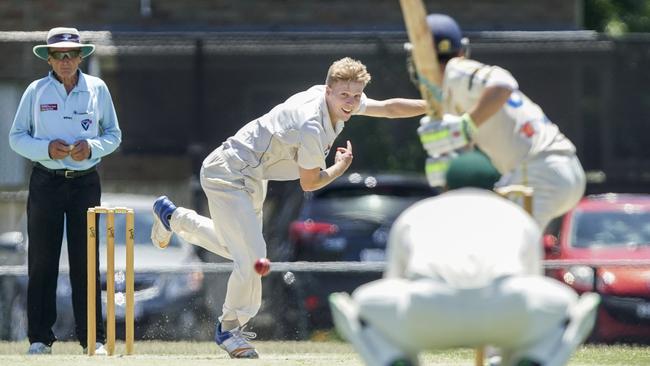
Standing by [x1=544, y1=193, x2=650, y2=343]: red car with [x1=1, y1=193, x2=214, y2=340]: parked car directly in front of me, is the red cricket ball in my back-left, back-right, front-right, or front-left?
front-left

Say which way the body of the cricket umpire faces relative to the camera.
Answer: toward the camera

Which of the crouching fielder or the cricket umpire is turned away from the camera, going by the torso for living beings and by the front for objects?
the crouching fielder

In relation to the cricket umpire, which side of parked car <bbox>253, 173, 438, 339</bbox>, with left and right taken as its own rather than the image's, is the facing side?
back

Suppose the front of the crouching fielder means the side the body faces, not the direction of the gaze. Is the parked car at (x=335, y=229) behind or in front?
in front

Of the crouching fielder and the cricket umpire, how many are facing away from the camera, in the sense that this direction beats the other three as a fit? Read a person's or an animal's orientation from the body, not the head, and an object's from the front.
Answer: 1

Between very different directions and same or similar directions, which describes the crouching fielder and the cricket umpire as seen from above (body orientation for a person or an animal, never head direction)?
very different directions

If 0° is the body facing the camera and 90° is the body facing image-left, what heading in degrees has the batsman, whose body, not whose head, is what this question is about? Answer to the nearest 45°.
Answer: approximately 90°

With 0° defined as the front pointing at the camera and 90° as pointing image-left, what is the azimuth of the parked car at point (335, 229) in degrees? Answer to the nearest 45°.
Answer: approximately 135°

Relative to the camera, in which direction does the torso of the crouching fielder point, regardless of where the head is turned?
away from the camera

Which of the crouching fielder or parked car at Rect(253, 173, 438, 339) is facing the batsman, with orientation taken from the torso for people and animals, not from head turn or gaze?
the crouching fielder

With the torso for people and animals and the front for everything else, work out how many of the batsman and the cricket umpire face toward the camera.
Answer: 1

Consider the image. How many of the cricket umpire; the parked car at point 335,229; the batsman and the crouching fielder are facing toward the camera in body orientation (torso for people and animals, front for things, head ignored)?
1

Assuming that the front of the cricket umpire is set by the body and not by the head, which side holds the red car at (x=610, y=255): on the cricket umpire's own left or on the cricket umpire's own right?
on the cricket umpire's own left
